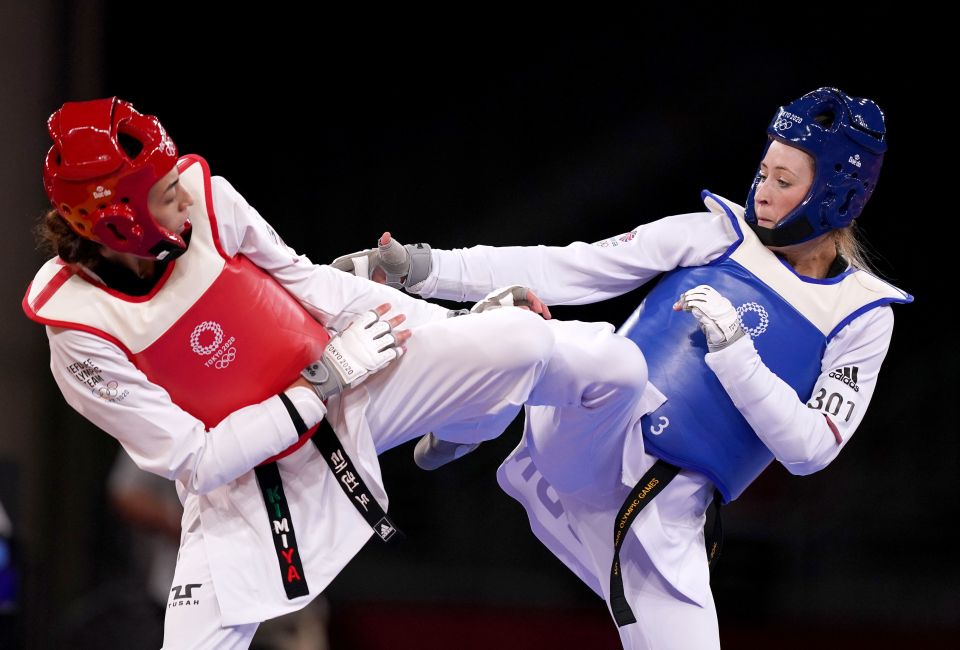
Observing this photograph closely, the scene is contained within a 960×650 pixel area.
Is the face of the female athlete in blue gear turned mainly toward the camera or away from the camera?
toward the camera

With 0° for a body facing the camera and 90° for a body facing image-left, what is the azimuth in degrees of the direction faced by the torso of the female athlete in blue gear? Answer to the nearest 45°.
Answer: approximately 45°
